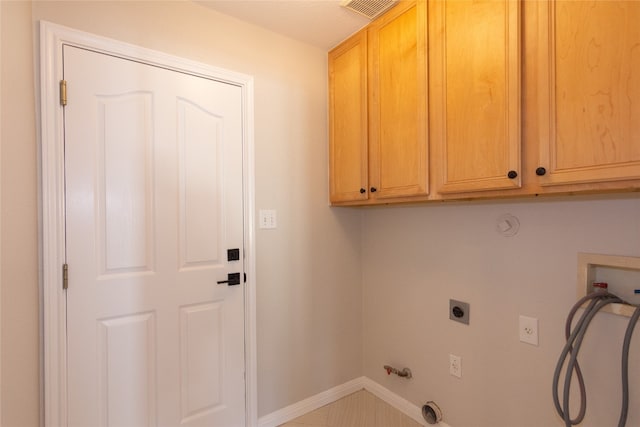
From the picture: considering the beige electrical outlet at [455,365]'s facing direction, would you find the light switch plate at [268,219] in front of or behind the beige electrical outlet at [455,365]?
in front

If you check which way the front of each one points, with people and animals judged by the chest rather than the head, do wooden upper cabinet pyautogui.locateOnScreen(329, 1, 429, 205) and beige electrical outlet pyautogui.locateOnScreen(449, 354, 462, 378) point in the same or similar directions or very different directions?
same or similar directions

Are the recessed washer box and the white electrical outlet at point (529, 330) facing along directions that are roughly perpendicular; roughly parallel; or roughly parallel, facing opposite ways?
roughly parallel

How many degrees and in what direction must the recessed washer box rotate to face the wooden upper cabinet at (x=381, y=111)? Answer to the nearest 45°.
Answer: approximately 45° to its right

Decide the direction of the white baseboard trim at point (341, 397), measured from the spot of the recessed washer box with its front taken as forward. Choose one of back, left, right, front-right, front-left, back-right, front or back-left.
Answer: front-right

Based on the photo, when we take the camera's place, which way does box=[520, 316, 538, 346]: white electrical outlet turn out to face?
facing the viewer and to the left of the viewer

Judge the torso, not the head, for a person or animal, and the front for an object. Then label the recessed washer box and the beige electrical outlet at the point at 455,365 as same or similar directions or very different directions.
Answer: same or similar directions

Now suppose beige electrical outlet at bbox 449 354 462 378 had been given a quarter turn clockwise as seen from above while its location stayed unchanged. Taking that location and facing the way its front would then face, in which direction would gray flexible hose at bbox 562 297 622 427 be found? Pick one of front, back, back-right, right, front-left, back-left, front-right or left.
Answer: back

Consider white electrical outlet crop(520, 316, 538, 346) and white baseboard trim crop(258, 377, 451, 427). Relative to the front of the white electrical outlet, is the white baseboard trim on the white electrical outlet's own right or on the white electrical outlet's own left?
on the white electrical outlet's own right

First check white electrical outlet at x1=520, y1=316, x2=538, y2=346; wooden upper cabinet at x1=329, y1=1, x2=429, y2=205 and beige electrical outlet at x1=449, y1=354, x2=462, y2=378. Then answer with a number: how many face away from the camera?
0

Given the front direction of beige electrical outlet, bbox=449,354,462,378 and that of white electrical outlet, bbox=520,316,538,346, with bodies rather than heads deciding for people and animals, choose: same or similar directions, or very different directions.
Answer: same or similar directions

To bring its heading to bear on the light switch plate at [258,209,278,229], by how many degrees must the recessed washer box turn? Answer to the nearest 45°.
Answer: approximately 45° to its right
